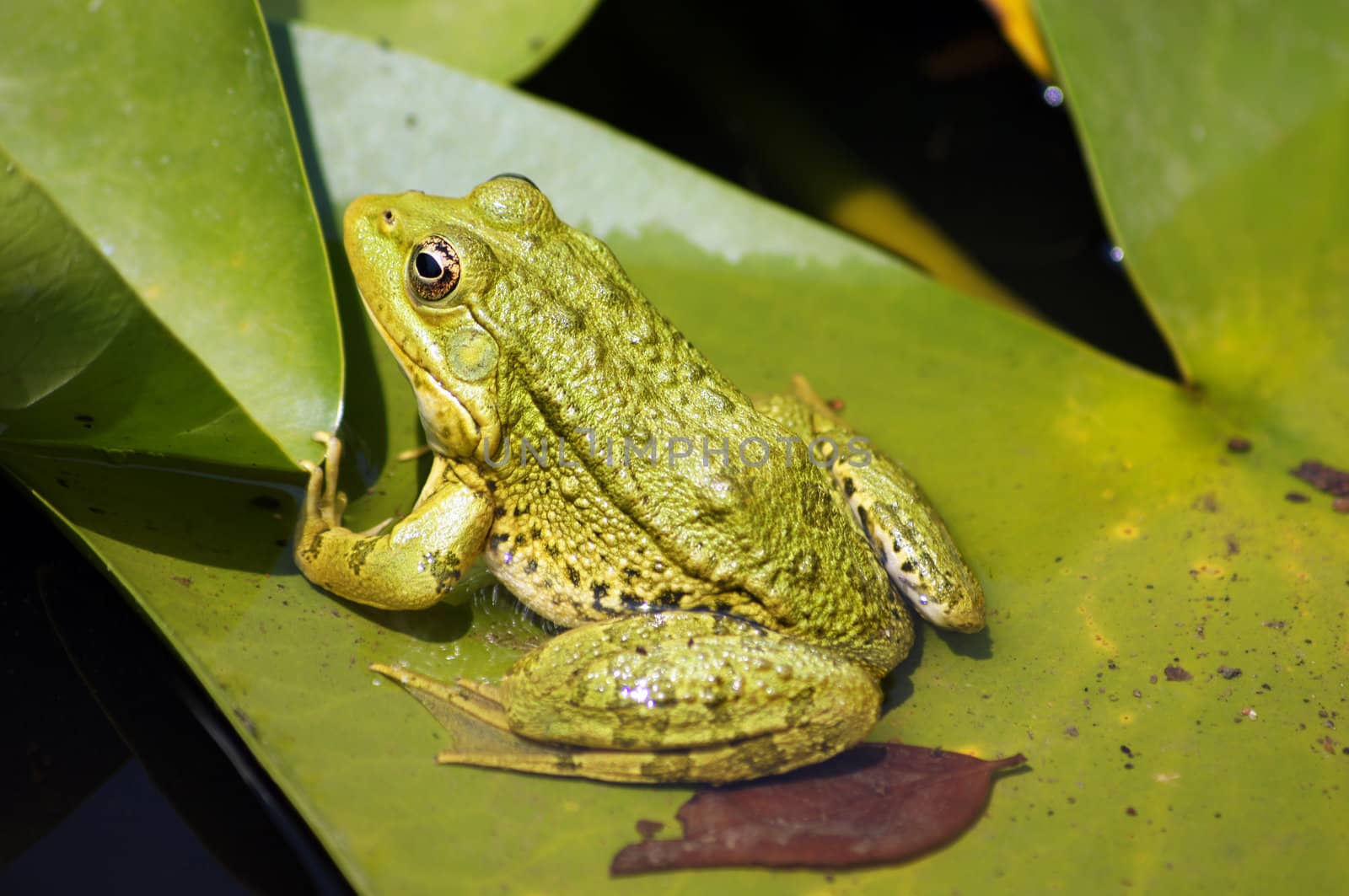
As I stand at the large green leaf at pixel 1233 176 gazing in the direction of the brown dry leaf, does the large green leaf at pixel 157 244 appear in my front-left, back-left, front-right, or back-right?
front-right

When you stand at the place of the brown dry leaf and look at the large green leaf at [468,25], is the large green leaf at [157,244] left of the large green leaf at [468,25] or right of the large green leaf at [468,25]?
left

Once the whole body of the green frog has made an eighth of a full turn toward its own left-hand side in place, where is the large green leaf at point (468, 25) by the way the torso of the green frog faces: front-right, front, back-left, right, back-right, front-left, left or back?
right

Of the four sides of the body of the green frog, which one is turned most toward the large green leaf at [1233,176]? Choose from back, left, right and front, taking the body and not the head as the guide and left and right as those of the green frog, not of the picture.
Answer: right

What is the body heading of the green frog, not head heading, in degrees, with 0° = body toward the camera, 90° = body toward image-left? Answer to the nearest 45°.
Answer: approximately 135°
